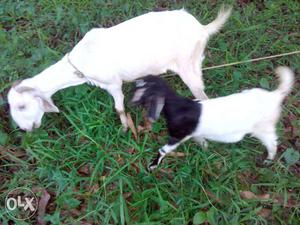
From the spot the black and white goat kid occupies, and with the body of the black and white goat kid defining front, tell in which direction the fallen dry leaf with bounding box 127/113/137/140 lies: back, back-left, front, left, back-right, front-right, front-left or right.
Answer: front-right

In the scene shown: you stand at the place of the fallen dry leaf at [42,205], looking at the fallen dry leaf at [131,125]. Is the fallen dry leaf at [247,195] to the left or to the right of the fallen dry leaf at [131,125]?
right

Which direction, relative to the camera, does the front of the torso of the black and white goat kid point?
to the viewer's left

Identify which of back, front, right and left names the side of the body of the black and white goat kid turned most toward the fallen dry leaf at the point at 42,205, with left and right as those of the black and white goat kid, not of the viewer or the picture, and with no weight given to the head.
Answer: front
